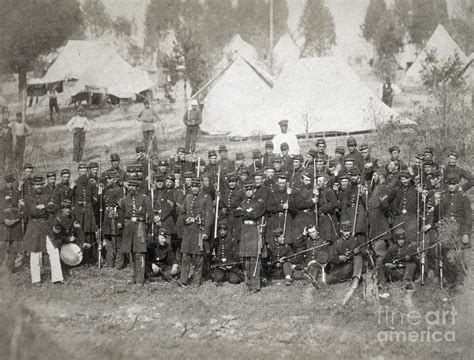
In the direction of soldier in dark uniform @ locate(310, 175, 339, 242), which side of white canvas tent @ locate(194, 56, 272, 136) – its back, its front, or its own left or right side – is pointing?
front

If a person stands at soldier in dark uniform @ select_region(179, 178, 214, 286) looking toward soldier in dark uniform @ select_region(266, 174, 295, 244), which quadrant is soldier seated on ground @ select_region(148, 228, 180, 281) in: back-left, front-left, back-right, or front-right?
back-left

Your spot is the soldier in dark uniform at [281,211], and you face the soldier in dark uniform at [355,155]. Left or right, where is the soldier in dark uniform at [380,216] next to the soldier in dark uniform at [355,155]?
right

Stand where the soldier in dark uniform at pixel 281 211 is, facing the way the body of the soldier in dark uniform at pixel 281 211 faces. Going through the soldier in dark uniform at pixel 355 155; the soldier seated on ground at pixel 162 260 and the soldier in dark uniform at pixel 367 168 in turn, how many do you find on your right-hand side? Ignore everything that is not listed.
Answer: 1

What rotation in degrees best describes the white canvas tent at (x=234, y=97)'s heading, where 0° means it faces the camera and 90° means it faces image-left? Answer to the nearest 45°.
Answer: approximately 0°

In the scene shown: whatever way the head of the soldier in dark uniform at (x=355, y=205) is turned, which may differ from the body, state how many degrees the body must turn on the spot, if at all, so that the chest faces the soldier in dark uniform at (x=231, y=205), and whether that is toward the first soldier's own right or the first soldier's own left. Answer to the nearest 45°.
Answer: approximately 45° to the first soldier's own right

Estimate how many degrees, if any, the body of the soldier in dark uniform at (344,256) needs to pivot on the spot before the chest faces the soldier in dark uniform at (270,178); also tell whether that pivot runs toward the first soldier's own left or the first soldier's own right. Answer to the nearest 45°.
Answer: approximately 135° to the first soldier's own right

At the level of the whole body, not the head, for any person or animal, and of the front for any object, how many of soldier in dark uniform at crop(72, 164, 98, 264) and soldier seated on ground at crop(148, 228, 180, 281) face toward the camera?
2

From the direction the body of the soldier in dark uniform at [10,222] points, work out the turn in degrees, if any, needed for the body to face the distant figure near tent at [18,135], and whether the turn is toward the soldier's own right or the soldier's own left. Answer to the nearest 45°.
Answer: approximately 180°

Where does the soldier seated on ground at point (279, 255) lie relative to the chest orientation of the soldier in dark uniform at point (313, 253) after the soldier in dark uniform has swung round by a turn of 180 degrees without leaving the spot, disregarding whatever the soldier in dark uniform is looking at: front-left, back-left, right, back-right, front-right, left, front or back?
left
